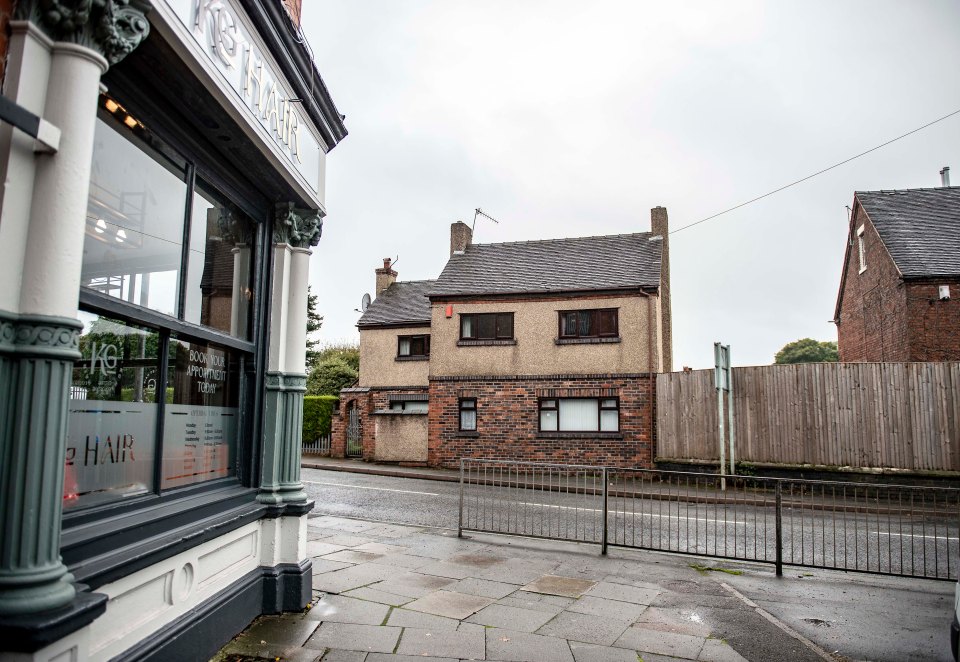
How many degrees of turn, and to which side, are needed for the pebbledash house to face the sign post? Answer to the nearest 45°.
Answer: approximately 45° to its left

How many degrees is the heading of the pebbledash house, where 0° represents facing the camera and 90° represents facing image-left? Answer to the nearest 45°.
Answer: approximately 0°

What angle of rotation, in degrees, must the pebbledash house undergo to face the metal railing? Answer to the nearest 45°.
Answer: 0° — it already faces it

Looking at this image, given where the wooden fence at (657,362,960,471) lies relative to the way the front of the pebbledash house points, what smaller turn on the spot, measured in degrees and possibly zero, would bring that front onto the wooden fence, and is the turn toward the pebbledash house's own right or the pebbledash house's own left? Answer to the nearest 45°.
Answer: approximately 45° to the pebbledash house's own left

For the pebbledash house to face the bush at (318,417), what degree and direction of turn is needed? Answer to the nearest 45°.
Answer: approximately 135° to its right

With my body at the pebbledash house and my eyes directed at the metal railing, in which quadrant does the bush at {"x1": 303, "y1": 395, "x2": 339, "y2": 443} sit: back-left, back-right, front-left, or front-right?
back-right

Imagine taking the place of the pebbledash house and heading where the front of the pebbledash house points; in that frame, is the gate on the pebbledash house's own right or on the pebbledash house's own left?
on the pebbledash house's own right

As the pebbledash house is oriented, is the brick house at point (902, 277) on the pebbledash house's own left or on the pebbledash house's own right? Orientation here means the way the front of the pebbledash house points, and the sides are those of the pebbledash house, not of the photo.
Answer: on the pebbledash house's own left
